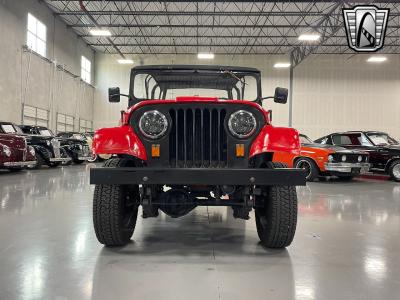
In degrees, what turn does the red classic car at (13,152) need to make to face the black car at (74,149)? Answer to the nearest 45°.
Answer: approximately 90° to its left

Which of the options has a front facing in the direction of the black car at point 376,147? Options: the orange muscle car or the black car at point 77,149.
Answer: the black car at point 77,149

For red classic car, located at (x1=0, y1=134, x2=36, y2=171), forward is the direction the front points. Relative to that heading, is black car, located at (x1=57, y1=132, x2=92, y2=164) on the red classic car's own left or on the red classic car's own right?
on the red classic car's own left

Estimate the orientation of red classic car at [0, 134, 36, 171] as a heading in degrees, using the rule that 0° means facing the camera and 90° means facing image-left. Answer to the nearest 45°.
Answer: approximately 315°

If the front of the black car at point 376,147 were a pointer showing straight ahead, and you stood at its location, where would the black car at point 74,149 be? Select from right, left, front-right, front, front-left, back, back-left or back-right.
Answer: back-right

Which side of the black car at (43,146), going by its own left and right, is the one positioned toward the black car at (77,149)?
left

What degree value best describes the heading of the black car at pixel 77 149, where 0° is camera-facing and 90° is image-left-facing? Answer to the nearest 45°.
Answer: approximately 315°

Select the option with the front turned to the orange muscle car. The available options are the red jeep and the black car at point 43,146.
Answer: the black car

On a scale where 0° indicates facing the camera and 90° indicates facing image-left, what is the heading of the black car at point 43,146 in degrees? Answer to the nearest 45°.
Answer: approximately 315°
